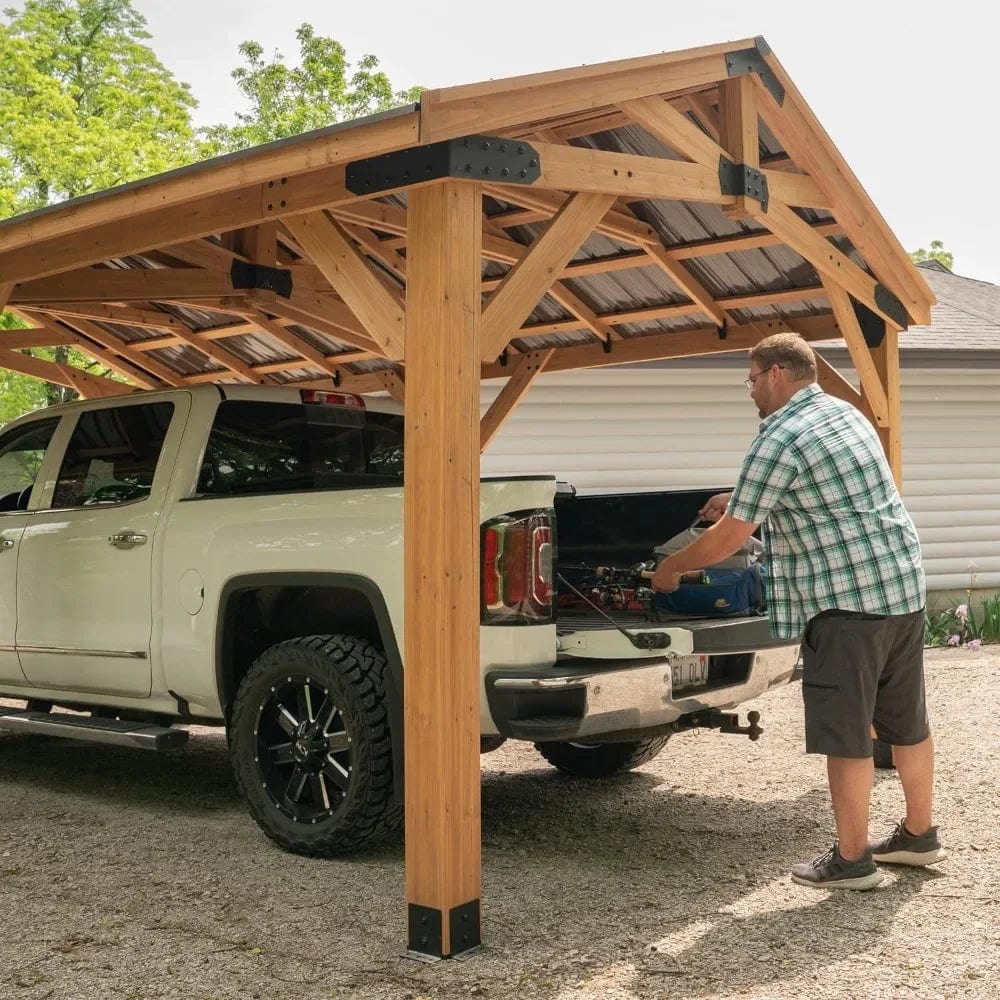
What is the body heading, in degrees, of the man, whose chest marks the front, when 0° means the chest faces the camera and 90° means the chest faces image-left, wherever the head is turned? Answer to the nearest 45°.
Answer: approximately 135°

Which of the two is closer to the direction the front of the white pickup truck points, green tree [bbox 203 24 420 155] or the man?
the green tree

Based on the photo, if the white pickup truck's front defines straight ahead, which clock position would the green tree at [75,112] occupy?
The green tree is roughly at 1 o'clock from the white pickup truck.

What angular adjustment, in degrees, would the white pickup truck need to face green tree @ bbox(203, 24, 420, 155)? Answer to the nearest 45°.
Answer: approximately 45° to its right

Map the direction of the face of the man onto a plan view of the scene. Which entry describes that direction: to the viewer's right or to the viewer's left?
to the viewer's left

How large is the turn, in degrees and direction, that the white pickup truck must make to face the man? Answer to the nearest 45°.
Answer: approximately 180°

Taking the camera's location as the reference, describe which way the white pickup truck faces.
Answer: facing away from the viewer and to the left of the viewer
